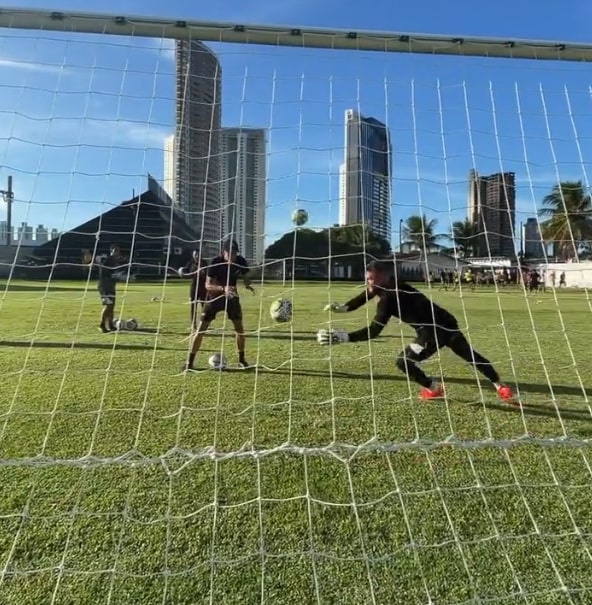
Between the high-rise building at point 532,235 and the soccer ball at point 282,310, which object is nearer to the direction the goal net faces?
the soccer ball

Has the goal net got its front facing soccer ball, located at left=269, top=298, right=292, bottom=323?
yes

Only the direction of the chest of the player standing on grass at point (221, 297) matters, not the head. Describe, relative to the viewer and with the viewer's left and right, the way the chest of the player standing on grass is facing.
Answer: facing the viewer

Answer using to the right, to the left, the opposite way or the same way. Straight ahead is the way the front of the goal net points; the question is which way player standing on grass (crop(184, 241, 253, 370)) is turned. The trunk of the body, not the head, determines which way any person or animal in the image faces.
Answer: the opposite way

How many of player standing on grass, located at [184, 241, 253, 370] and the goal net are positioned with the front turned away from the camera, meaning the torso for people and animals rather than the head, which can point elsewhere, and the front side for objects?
1

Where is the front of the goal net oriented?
away from the camera
